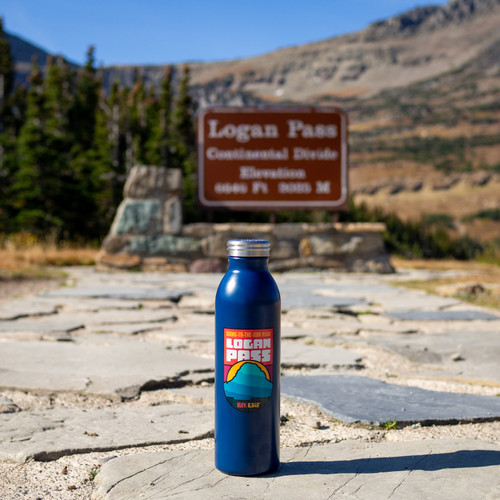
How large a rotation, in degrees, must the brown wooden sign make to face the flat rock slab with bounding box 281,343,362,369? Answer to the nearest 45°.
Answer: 0° — it already faces it

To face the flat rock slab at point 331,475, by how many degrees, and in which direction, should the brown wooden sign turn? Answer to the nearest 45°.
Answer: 0° — it already faces it

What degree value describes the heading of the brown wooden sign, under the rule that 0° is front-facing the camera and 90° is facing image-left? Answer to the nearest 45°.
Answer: approximately 0°

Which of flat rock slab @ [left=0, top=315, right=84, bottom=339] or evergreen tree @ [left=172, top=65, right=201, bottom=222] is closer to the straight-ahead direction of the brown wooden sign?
the flat rock slab

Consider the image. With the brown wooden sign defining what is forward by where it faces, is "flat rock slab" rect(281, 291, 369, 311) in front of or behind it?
in front

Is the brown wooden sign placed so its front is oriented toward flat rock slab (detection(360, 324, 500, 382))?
yes

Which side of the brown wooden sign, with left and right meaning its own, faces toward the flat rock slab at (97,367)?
front

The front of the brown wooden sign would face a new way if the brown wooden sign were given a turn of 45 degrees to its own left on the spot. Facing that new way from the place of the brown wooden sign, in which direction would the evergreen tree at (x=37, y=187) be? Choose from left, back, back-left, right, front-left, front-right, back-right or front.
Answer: back

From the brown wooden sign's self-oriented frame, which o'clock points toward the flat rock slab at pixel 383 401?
The flat rock slab is roughly at 12 o'clock from the brown wooden sign.

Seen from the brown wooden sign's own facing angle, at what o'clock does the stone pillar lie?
The stone pillar is roughly at 2 o'clock from the brown wooden sign.

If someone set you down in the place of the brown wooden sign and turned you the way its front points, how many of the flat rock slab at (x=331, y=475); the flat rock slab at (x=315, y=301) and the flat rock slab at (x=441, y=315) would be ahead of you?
3
